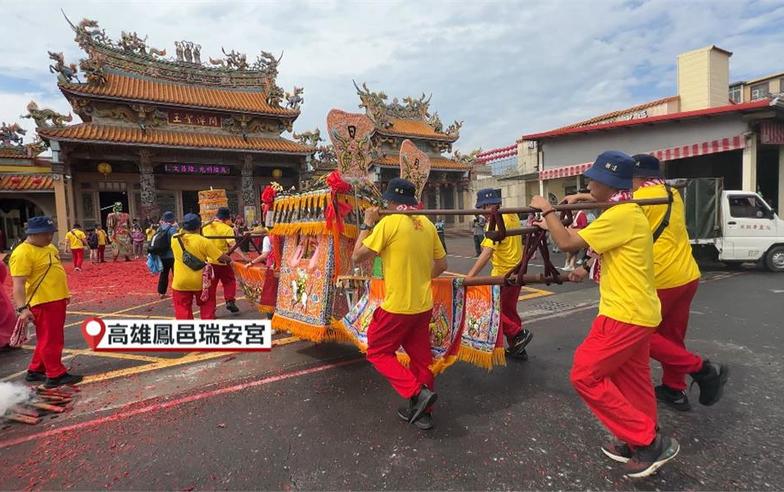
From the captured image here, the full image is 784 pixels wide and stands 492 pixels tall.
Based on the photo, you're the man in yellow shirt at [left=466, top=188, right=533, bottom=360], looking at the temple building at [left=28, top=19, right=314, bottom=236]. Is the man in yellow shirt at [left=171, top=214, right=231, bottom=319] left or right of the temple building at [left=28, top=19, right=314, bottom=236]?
left

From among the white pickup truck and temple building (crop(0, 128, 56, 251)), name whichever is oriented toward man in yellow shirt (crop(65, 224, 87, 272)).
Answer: the temple building

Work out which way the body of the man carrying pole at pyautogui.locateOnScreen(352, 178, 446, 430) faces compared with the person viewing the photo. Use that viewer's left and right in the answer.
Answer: facing away from the viewer and to the left of the viewer

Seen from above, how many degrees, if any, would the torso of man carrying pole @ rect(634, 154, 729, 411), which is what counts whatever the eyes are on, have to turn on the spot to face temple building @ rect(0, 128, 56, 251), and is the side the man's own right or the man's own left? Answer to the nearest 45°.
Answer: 0° — they already face it

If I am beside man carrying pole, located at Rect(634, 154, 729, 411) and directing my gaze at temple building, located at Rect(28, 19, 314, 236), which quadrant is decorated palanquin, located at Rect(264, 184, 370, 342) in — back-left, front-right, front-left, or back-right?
front-left

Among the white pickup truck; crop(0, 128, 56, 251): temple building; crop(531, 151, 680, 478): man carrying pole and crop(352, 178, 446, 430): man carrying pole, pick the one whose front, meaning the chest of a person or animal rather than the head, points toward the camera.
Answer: the temple building

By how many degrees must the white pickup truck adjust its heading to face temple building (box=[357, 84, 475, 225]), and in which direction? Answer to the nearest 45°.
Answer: approximately 135° to its left

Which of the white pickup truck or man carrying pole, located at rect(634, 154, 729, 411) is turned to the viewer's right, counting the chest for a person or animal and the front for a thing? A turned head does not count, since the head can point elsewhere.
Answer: the white pickup truck

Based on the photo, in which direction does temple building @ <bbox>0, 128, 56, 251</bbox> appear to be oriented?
toward the camera

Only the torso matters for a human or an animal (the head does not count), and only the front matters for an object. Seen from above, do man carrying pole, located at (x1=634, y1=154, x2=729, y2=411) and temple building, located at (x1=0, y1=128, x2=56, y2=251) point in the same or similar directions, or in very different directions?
very different directions

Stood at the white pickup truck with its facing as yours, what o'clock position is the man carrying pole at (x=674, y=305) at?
The man carrying pole is roughly at 3 o'clock from the white pickup truck.

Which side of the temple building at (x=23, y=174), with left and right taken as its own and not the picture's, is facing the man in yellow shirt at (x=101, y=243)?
front

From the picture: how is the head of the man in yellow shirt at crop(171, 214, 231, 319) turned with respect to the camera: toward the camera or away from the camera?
away from the camera

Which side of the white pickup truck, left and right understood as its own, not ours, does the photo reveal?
right

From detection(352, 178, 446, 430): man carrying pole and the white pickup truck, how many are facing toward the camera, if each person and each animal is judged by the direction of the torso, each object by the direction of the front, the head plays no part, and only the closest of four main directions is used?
0
